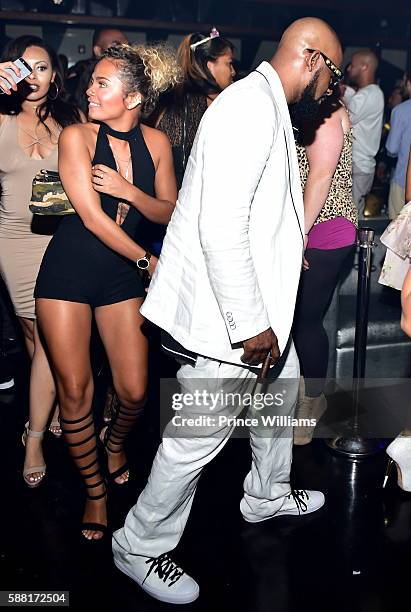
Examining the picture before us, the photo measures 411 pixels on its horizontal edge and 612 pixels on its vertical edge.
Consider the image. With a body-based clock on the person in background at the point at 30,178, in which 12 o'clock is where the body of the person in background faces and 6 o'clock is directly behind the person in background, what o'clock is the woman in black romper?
The woman in black romper is roughly at 11 o'clock from the person in background.

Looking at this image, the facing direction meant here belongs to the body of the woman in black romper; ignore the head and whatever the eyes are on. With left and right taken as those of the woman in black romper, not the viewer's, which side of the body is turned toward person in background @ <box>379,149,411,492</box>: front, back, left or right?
left

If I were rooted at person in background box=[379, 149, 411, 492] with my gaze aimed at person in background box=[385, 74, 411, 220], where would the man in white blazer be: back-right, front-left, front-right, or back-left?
back-left

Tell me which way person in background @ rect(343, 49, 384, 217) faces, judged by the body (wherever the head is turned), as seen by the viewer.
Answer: to the viewer's left

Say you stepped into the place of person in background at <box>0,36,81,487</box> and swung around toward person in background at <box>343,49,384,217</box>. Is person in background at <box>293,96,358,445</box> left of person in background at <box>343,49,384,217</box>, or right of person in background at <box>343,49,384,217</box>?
right
